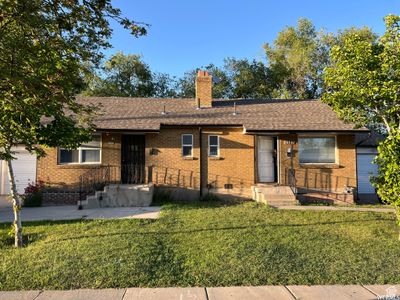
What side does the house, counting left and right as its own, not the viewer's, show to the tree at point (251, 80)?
back

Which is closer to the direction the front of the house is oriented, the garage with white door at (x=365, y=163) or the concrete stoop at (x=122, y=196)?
the concrete stoop

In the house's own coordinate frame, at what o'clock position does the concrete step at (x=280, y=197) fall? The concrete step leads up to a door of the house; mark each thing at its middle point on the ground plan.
The concrete step is roughly at 10 o'clock from the house.

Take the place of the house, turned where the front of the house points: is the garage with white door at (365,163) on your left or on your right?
on your left

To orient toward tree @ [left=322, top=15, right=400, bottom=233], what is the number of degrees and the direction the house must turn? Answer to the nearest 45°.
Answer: approximately 45° to its left

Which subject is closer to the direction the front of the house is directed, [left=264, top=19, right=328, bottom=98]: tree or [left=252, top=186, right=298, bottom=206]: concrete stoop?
the concrete stoop

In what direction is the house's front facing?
toward the camera

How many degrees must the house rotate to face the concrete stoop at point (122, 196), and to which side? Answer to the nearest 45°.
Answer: approximately 45° to its right

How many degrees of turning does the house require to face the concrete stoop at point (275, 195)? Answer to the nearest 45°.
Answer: approximately 45° to its left

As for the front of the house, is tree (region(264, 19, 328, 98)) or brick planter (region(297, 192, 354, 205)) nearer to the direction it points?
the brick planter

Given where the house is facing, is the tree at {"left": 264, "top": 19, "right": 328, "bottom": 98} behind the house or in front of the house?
behind

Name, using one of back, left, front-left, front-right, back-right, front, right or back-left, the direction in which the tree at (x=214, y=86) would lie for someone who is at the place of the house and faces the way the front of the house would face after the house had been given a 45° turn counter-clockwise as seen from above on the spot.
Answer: back-left
